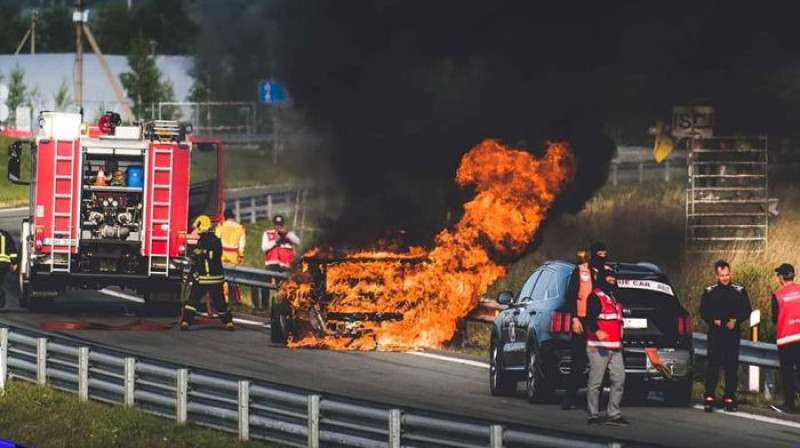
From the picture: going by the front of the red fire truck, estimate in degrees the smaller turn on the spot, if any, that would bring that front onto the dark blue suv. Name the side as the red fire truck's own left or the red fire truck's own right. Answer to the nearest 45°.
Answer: approximately 135° to the red fire truck's own right

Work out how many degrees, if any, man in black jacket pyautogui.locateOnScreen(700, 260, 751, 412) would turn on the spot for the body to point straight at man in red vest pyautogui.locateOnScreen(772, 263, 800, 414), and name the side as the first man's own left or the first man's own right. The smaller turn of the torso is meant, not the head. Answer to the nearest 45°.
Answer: approximately 90° to the first man's own left

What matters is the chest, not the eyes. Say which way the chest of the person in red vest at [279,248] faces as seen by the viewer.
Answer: toward the camera

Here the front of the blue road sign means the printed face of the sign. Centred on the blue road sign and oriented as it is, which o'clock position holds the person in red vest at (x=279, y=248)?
The person in red vest is roughly at 12 o'clock from the blue road sign.

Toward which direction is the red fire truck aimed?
away from the camera

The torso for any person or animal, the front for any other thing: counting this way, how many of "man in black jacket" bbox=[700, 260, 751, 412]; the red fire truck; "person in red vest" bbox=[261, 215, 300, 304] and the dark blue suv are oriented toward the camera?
2

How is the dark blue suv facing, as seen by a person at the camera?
facing away from the viewer and to the left of the viewer

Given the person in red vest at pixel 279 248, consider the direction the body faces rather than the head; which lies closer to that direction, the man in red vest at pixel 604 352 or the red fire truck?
the man in red vest

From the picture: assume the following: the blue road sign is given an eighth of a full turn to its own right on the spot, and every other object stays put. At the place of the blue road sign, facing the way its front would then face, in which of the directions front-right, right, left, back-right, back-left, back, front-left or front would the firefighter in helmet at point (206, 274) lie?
front-left

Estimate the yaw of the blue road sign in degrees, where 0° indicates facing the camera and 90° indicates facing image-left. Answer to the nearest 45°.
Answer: approximately 0°

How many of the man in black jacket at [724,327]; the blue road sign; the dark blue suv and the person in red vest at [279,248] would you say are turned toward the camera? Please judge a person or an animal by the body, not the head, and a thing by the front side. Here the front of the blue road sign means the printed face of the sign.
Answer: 3

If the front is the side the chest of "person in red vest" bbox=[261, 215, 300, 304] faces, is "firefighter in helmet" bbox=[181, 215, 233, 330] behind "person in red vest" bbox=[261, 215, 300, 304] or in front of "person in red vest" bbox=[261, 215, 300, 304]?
in front

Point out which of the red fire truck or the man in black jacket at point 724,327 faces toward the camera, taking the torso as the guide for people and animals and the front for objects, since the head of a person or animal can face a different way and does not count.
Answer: the man in black jacket

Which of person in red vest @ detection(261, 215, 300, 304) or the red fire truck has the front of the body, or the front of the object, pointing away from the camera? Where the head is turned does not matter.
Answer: the red fire truck

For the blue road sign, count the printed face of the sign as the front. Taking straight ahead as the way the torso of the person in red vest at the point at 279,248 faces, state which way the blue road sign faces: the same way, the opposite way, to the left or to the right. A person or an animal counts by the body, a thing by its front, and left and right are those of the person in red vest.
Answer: the same way
